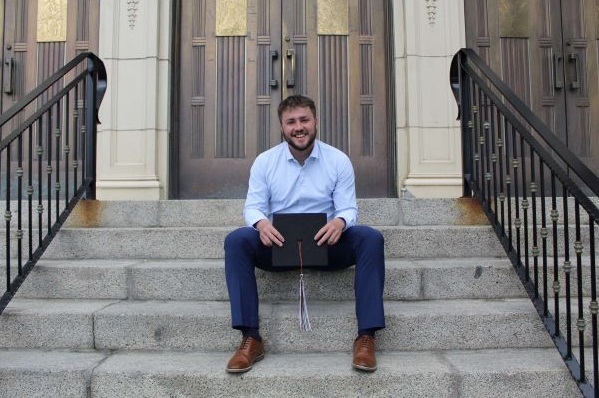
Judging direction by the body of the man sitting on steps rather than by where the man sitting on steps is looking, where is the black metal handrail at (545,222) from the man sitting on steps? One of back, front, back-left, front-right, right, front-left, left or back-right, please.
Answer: left

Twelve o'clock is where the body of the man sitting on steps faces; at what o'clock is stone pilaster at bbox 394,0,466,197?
The stone pilaster is roughly at 7 o'clock from the man sitting on steps.

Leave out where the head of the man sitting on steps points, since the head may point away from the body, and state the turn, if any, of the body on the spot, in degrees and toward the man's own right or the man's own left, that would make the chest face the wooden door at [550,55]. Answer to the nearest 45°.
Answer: approximately 135° to the man's own left

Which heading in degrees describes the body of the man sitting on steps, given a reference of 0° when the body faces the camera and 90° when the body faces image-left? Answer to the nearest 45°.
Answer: approximately 0°

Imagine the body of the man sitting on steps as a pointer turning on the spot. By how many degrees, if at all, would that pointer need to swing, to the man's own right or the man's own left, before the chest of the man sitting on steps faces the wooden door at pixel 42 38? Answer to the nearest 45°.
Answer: approximately 135° to the man's own right

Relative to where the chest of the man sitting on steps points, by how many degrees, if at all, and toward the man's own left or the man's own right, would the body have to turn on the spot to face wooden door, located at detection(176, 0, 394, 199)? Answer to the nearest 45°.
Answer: approximately 180°
